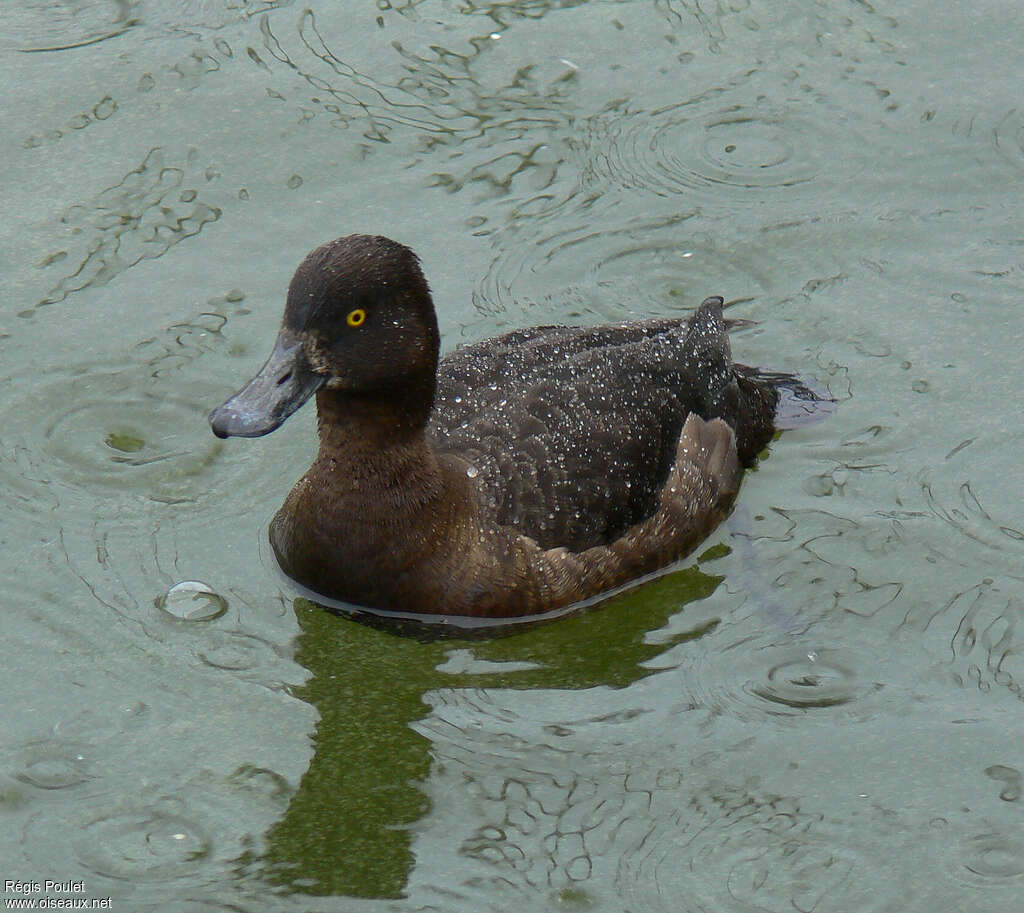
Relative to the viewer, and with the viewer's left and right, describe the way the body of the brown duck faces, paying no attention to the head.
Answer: facing the viewer and to the left of the viewer
